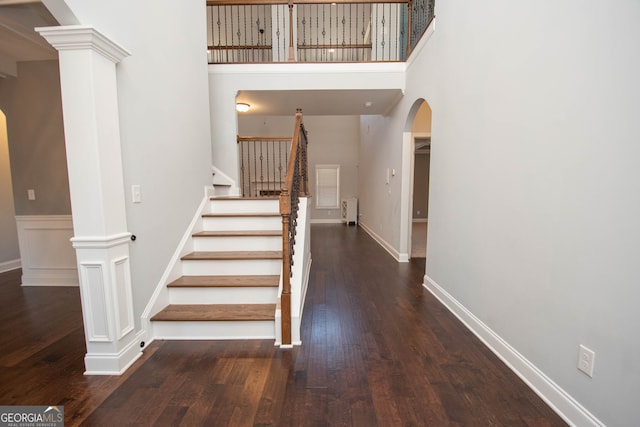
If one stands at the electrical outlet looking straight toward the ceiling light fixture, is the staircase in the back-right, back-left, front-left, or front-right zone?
front-left

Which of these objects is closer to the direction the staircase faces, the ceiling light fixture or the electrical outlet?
the electrical outlet

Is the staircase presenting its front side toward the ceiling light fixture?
no

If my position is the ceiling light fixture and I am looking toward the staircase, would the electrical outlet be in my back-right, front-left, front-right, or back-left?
front-left

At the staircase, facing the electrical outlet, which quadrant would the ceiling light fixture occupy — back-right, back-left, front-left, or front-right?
back-left

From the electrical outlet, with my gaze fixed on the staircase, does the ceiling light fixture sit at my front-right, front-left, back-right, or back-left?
front-right

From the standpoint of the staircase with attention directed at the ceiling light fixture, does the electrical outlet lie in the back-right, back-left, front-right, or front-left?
back-right

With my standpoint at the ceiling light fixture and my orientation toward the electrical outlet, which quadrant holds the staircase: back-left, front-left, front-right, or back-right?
front-right

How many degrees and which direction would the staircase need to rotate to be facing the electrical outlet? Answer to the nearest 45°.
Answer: approximately 45° to its left

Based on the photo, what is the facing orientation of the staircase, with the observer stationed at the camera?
facing the viewer
